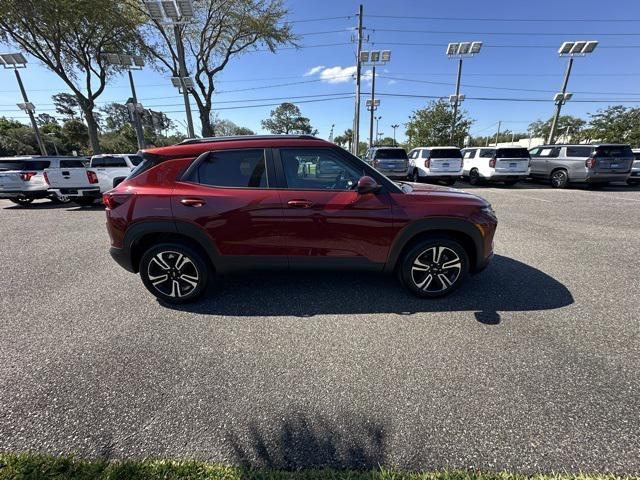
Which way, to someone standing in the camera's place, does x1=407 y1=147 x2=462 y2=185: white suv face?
facing away from the viewer and to the left of the viewer

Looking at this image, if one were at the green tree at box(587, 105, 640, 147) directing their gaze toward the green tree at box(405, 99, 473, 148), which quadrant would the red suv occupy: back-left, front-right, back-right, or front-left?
front-left

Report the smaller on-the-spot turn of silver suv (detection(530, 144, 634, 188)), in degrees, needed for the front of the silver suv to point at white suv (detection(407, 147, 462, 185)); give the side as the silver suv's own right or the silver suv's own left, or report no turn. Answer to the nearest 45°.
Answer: approximately 90° to the silver suv's own left

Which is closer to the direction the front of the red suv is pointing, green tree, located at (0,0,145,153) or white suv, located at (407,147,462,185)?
the white suv

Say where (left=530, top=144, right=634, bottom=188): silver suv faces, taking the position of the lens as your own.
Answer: facing away from the viewer and to the left of the viewer

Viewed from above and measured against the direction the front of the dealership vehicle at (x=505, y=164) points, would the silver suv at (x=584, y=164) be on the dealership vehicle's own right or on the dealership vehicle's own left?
on the dealership vehicle's own right

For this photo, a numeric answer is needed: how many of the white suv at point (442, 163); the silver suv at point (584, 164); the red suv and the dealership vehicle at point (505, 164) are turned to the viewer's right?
1

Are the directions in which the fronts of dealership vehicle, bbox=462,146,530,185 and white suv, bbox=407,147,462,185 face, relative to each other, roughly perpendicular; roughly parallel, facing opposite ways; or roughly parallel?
roughly parallel

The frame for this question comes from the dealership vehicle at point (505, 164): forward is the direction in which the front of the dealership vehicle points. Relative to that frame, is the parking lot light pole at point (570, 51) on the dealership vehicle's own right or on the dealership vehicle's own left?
on the dealership vehicle's own right

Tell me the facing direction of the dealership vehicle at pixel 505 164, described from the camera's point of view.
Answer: facing away from the viewer and to the left of the viewer

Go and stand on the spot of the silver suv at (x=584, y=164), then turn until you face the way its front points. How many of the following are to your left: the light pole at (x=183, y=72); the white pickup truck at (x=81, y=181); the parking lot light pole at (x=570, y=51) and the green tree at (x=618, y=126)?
2

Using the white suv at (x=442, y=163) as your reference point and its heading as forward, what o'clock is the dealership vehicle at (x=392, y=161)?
The dealership vehicle is roughly at 10 o'clock from the white suv.

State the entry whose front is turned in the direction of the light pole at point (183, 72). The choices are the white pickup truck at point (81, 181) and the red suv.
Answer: the white pickup truck

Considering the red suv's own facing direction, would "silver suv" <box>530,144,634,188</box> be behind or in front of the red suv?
in front

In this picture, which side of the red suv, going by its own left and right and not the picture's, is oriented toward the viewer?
right
